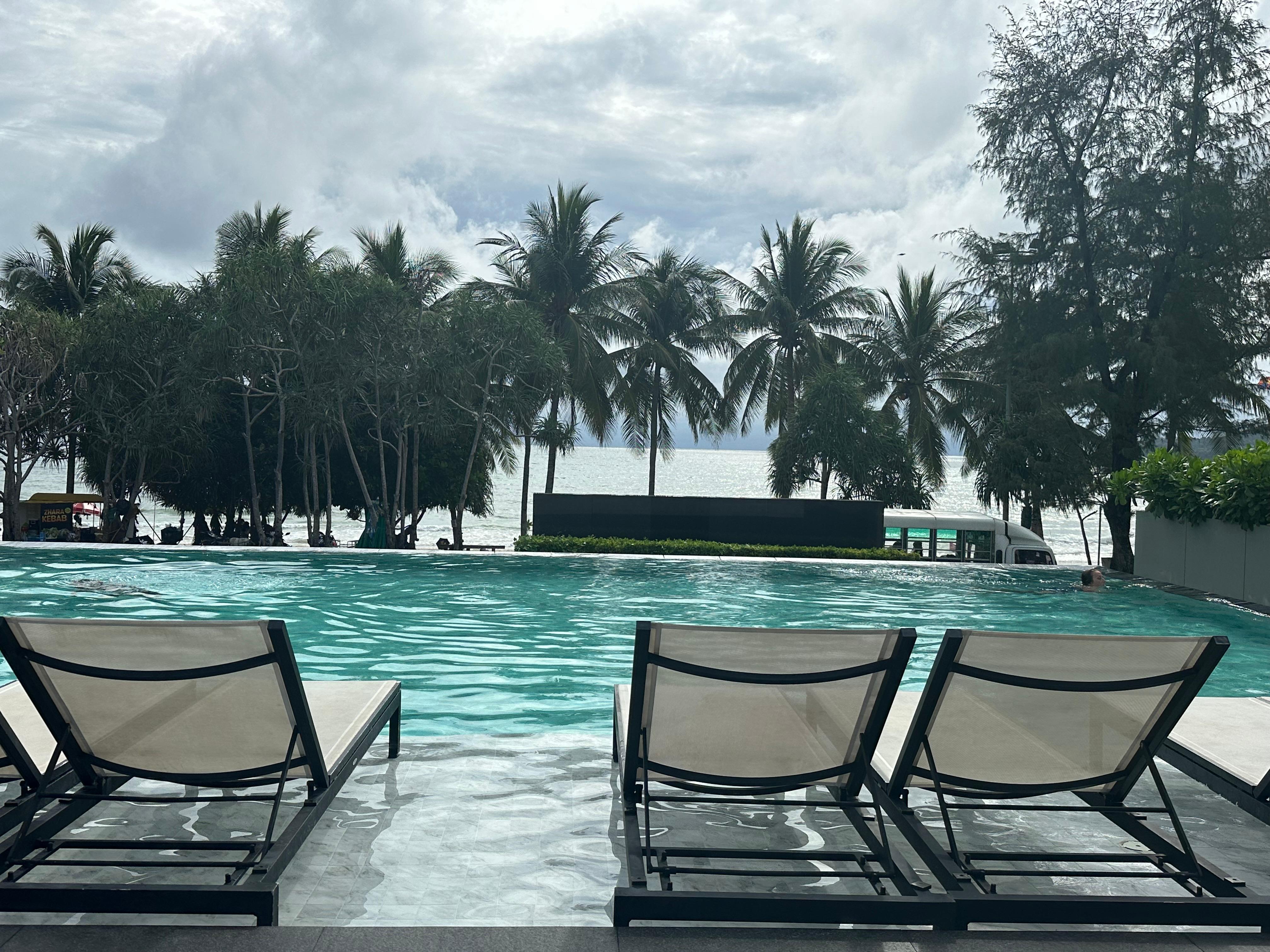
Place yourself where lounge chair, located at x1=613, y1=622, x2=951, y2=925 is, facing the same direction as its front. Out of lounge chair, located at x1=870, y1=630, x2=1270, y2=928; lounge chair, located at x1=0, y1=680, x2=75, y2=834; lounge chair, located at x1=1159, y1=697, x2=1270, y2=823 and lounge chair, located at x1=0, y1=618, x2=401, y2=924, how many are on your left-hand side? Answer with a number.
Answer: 2

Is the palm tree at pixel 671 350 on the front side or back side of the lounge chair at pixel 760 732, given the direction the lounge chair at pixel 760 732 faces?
on the front side

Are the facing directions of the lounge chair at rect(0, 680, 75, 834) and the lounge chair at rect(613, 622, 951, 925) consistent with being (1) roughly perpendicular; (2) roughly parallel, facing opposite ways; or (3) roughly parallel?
roughly parallel

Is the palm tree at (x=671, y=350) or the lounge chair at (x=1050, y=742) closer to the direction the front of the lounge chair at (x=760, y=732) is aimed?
the palm tree

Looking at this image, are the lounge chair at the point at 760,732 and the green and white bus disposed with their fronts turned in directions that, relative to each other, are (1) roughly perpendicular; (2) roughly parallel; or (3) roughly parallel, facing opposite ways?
roughly perpendicular

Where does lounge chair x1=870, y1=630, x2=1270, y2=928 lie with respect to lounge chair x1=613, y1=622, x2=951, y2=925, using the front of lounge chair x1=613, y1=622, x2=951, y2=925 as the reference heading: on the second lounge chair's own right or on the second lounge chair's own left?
on the second lounge chair's own right

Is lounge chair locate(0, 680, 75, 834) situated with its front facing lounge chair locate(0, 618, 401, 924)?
no

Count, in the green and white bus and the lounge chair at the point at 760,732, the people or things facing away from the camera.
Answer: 1

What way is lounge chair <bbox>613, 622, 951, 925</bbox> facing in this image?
away from the camera

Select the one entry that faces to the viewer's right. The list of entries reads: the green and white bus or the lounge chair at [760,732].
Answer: the green and white bus

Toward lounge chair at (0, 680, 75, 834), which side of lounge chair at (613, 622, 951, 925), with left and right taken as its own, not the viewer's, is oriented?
left

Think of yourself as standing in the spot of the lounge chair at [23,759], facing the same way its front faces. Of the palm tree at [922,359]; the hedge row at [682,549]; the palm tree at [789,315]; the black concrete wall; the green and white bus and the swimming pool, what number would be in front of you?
6

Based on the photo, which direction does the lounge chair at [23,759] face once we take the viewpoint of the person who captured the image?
facing away from the viewer and to the right of the viewer

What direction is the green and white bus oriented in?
to the viewer's right

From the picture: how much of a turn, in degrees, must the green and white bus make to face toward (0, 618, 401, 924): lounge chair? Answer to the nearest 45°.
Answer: approximately 90° to its right

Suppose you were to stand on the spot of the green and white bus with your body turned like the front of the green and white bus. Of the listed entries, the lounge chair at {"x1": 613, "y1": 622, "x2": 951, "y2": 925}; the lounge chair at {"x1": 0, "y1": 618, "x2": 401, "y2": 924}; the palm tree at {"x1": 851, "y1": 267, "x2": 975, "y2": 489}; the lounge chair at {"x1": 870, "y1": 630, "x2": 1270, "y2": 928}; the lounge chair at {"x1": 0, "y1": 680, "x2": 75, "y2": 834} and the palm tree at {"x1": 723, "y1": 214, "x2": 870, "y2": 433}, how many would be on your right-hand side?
4

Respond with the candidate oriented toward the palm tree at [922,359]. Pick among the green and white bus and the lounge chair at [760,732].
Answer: the lounge chair

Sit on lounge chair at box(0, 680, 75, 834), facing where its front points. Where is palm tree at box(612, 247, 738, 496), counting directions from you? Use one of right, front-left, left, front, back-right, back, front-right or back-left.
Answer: front

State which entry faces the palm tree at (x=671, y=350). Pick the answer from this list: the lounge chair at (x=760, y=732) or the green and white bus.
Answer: the lounge chair
